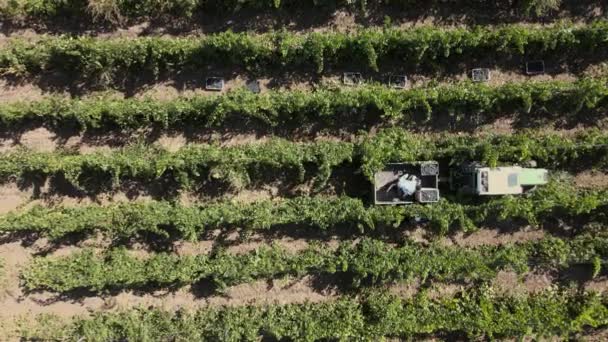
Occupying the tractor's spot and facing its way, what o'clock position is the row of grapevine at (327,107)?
The row of grapevine is roughly at 6 o'clock from the tractor.

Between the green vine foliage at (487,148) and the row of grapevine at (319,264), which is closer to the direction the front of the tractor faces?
the green vine foliage

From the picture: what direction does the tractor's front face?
to the viewer's right

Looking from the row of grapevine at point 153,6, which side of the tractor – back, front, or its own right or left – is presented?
back

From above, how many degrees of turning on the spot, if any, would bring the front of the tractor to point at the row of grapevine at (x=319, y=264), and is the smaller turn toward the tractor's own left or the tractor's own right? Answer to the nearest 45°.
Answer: approximately 180°
